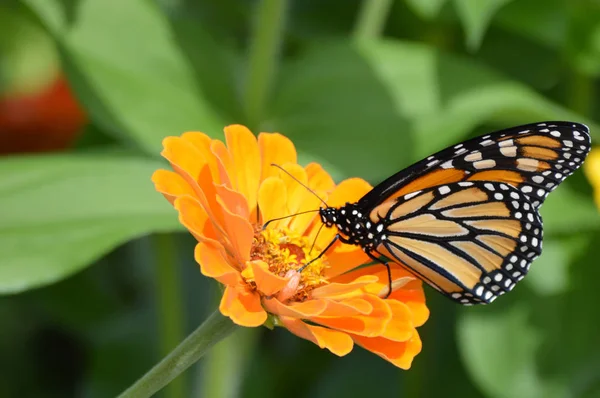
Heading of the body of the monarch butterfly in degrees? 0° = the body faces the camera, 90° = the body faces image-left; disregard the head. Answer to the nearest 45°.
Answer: approximately 90°
